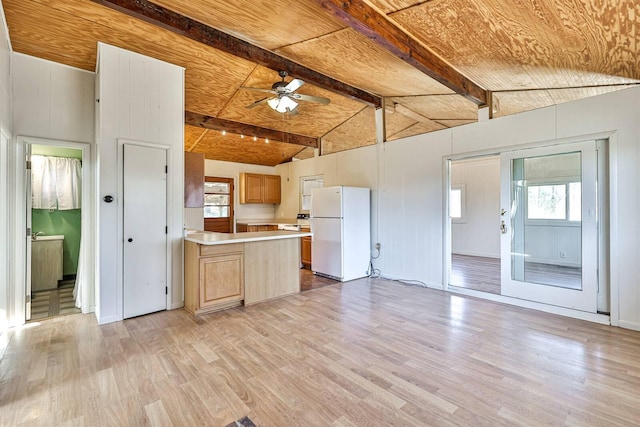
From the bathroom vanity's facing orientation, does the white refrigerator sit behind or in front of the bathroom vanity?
in front

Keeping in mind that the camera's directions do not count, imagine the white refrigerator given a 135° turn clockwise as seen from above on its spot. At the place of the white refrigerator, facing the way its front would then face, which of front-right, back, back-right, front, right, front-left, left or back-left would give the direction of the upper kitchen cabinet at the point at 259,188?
front-left

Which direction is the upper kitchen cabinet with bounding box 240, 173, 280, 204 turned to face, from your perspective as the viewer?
facing the viewer and to the right of the viewer

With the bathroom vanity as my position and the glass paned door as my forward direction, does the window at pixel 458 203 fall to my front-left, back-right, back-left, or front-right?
front-left

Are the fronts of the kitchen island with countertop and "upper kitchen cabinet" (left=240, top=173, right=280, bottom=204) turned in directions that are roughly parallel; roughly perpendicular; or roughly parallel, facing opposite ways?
roughly parallel

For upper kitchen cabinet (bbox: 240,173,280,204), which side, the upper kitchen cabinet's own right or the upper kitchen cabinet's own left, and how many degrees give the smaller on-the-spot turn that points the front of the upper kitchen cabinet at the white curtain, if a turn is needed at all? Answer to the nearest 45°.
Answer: approximately 90° to the upper kitchen cabinet's own right

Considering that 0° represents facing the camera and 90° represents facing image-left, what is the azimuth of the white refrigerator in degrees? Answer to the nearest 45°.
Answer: approximately 45°

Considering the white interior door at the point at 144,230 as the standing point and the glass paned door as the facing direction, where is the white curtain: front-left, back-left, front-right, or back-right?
back-left
